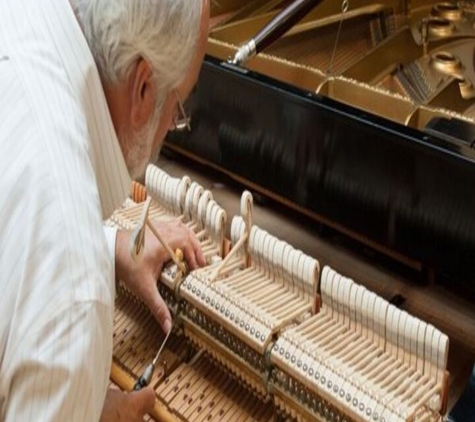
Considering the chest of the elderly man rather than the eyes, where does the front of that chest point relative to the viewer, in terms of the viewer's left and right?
facing away from the viewer and to the right of the viewer

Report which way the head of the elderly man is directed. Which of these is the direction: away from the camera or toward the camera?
away from the camera
